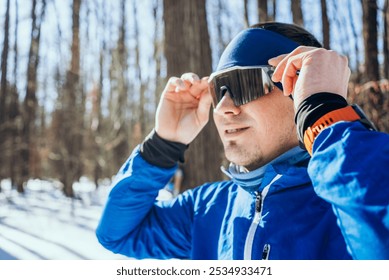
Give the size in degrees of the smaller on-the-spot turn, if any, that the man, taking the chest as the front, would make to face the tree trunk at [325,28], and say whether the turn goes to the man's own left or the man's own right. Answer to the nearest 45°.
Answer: approximately 135° to the man's own right

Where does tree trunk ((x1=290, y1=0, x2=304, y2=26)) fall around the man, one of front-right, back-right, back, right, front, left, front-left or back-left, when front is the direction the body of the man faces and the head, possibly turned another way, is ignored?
back-right

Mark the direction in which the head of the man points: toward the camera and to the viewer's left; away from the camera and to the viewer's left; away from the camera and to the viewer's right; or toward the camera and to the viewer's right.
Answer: toward the camera and to the viewer's left

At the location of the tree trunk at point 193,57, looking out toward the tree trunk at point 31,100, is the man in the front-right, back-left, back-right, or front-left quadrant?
back-left

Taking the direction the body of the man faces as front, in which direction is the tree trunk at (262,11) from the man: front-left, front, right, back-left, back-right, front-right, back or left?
back-right

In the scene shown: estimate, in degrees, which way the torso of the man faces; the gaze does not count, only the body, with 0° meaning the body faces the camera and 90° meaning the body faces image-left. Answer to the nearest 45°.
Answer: approximately 45°

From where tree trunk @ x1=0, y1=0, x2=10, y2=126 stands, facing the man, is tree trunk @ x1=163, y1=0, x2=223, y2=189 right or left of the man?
left
